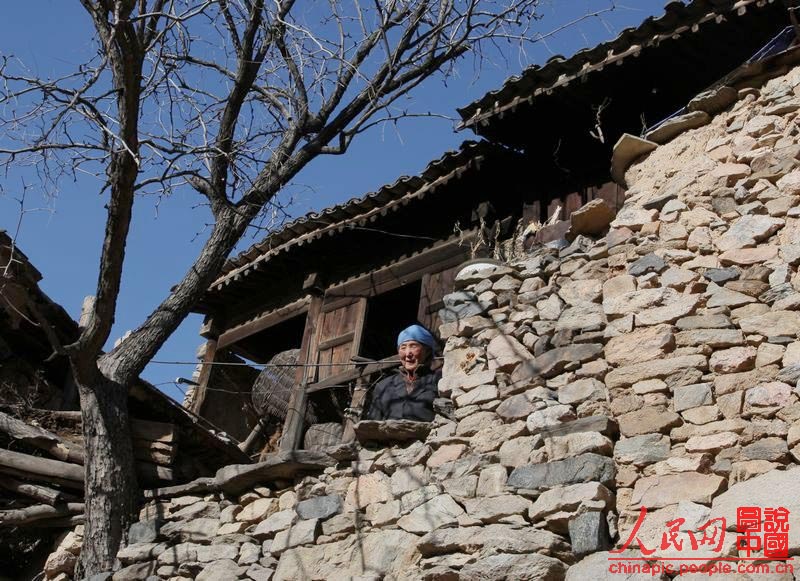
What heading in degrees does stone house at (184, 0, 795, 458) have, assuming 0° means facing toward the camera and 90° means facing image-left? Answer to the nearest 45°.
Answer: approximately 45°

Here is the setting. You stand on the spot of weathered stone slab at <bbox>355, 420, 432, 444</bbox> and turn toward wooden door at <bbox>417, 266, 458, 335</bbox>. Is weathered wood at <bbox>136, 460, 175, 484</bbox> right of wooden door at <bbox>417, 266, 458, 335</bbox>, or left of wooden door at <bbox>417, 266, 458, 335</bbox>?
left
